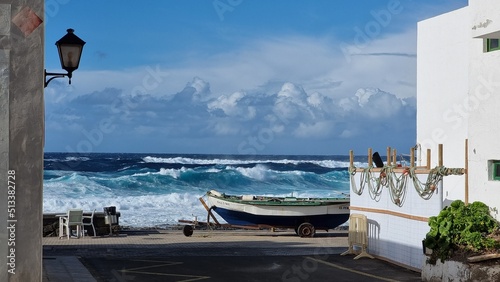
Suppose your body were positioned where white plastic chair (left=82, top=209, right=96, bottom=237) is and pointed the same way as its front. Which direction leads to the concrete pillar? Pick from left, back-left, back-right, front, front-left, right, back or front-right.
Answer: left

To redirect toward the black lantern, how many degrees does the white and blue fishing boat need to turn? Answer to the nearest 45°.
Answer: approximately 90° to its left

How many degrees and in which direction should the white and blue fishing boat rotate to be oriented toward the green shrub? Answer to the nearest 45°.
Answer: approximately 90° to its left

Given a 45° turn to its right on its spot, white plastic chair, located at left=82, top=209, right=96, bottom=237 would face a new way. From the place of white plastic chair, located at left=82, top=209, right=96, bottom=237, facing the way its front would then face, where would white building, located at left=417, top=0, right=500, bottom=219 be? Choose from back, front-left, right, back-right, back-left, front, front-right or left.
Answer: back

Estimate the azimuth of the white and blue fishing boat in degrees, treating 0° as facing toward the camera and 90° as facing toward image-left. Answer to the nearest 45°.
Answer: approximately 90°

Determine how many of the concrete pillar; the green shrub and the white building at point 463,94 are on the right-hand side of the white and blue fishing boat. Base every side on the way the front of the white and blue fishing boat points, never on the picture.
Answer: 0

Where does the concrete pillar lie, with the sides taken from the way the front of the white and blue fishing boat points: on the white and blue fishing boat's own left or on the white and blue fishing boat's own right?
on the white and blue fishing boat's own left

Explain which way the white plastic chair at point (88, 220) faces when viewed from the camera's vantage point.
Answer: facing to the left of the viewer

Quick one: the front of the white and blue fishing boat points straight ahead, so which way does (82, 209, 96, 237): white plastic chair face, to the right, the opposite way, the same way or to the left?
the same way

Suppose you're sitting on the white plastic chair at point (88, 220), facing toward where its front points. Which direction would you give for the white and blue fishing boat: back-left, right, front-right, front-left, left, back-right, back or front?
back

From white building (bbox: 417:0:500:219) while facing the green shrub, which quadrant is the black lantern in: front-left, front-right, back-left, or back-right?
front-right

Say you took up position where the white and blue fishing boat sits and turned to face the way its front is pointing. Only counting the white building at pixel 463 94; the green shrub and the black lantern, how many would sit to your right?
0

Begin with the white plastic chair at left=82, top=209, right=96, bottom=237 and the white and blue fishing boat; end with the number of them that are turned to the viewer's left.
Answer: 2

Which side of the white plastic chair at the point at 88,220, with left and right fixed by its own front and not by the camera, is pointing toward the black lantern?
left
